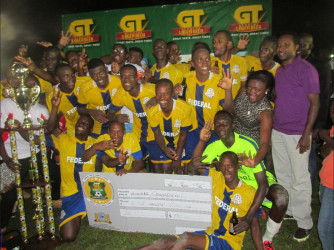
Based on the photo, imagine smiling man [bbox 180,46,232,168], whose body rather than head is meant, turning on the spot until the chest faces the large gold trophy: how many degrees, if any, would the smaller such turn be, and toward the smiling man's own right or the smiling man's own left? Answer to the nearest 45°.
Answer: approximately 45° to the smiling man's own right

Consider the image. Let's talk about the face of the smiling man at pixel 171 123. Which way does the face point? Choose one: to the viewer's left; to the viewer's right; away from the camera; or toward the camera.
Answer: toward the camera

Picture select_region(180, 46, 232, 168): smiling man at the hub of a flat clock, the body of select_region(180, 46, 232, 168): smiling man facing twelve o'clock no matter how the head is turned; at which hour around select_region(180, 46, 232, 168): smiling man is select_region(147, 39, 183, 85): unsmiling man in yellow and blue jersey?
select_region(147, 39, 183, 85): unsmiling man in yellow and blue jersey is roughly at 5 o'clock from select_region(180, 46, 232, 168): smiling man.

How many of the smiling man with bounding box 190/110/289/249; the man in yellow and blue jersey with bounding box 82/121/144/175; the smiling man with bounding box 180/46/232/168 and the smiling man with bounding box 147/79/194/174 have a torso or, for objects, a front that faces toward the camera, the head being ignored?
4

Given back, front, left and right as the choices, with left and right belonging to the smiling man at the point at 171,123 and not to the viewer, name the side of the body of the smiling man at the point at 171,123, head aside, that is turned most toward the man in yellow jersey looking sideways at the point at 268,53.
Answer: left

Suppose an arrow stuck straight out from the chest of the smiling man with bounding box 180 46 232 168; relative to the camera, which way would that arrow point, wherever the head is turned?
toward the camera

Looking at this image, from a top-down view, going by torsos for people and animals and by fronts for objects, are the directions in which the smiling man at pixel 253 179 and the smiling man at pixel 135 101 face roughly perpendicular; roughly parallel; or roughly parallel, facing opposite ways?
roughly parallel

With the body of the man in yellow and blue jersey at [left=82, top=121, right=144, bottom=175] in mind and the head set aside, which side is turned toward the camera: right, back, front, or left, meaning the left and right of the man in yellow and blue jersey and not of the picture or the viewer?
front

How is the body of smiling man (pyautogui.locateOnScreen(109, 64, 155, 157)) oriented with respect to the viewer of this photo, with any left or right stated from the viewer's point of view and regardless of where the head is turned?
facing the viewer

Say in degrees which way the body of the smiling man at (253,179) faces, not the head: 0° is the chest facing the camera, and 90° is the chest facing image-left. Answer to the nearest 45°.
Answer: approximately 0°

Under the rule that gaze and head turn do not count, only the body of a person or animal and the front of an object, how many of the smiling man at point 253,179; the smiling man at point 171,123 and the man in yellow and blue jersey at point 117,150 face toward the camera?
3

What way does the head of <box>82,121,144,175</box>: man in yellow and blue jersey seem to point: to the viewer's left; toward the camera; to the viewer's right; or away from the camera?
toward the camera

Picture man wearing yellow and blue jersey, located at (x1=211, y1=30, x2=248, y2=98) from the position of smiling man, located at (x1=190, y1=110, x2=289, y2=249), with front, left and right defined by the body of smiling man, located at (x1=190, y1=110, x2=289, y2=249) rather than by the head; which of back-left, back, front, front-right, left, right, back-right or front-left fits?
back

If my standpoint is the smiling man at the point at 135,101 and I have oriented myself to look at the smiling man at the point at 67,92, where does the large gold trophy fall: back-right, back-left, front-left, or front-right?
front-left

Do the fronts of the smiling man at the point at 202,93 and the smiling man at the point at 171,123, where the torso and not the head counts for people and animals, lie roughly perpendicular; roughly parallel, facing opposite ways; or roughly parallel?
roughly parallel

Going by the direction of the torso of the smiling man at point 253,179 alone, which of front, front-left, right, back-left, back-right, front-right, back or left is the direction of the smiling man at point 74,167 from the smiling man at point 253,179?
right

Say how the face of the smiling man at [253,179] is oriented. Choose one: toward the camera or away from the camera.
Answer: toward the camera

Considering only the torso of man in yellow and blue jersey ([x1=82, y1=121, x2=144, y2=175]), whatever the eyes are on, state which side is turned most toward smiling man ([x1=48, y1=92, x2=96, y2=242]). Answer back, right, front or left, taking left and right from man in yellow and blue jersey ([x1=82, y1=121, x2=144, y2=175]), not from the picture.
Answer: right

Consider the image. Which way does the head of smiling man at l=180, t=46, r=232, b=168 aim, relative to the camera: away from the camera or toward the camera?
toward the camera
